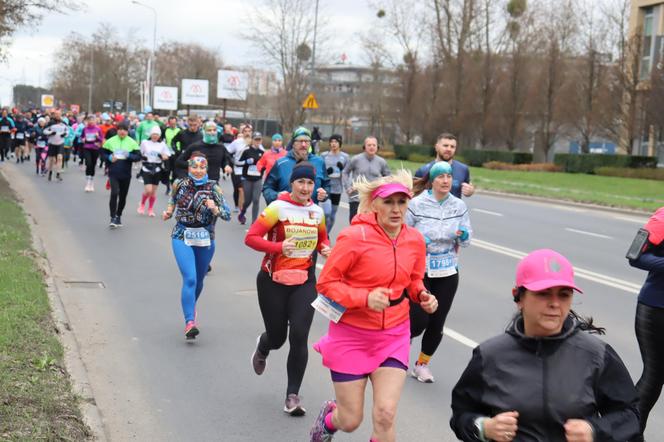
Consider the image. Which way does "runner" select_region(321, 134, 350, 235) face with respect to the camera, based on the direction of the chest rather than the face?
toward the camera

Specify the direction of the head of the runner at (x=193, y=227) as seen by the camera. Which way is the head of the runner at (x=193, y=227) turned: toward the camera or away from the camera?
toward the camera

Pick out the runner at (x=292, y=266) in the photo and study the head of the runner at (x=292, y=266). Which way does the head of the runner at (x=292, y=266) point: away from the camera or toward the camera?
toward the camera

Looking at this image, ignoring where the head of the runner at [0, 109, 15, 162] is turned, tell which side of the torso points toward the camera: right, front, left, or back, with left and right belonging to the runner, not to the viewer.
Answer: front

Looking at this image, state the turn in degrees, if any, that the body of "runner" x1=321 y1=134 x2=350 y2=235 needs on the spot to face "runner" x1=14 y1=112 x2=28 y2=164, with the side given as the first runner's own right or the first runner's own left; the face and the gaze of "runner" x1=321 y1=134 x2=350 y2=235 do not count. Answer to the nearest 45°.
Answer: approximately 135° to the first runner's own right

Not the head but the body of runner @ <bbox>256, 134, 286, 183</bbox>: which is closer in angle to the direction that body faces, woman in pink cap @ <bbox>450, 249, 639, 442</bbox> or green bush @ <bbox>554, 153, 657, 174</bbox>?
the woman in pink cap

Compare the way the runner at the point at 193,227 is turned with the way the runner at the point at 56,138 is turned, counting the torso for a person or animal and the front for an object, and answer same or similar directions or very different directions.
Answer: same or similar directions

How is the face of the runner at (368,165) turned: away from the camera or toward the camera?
toward the camera

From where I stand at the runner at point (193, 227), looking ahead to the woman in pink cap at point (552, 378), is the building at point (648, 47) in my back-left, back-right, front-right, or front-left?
back-left

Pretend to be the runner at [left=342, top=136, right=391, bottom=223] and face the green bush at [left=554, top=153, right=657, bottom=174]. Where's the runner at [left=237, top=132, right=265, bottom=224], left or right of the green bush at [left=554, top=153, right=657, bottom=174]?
left

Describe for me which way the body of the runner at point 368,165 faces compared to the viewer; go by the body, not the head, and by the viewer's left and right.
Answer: facing the viewer

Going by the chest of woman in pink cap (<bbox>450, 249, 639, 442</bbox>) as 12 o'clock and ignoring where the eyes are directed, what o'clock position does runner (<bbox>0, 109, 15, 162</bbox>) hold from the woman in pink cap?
The runner is roughly at 5 o'clock from the woman in pink cap.

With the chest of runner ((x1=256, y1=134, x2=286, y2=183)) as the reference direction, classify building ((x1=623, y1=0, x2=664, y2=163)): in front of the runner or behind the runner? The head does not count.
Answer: behind

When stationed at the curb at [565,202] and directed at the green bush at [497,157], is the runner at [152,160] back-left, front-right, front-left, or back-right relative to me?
back-left

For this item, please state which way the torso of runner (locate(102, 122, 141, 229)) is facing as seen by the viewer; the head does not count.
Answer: toward the camera
